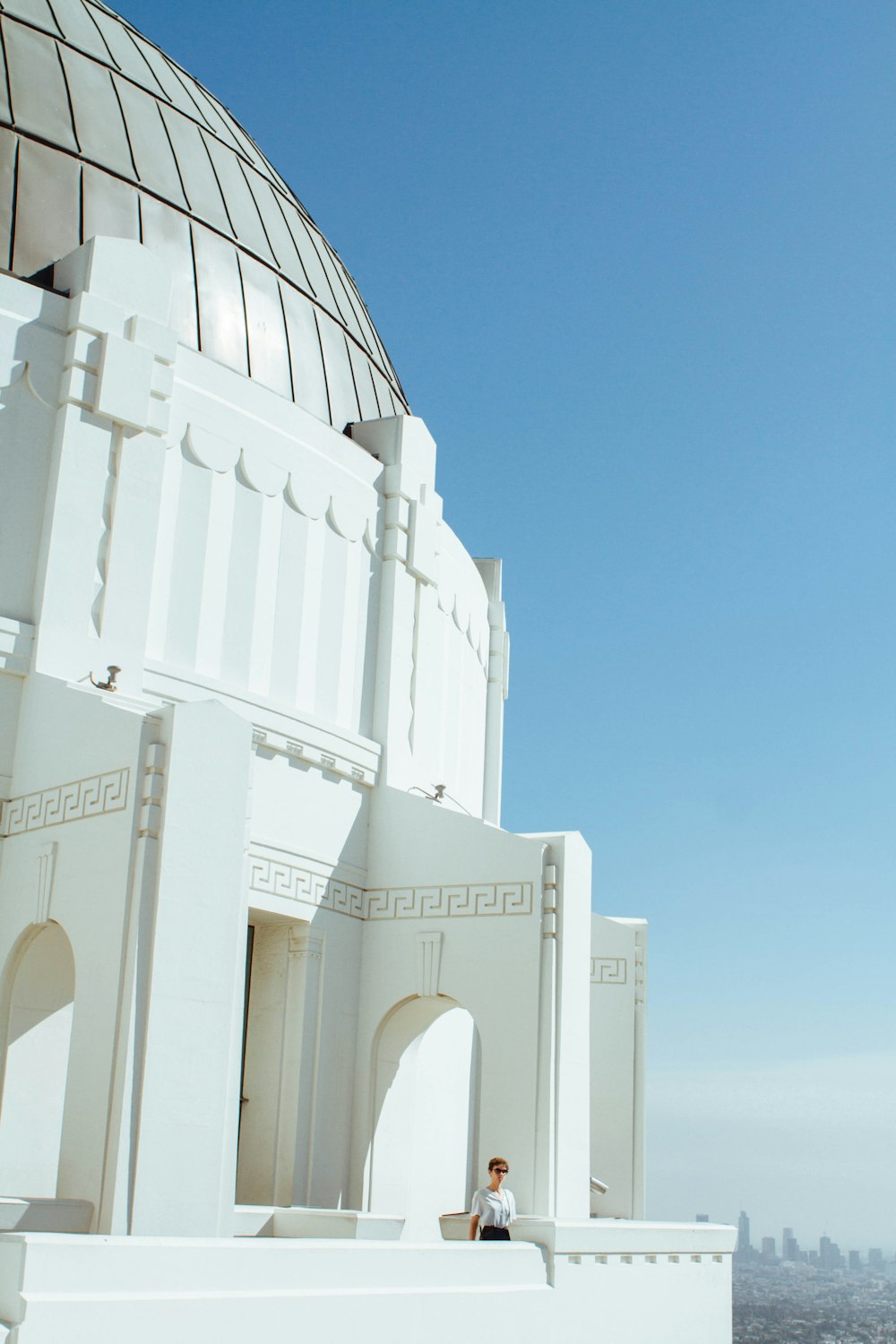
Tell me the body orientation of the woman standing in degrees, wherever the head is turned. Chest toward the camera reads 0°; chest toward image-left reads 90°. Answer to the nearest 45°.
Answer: approximately 315°
